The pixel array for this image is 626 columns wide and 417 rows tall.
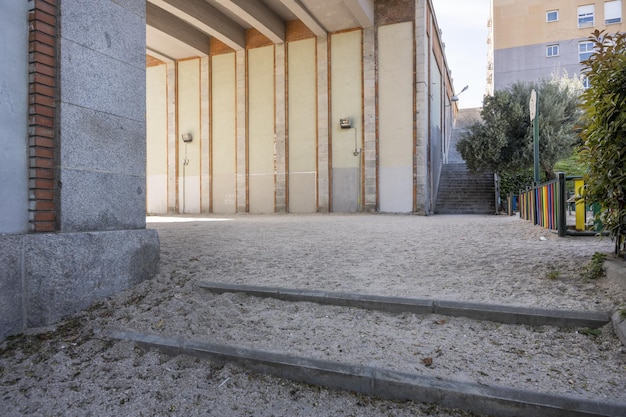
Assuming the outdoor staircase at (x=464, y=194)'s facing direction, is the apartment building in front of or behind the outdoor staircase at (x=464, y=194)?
behind

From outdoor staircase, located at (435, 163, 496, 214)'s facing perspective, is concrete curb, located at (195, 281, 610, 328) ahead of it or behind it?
ahead

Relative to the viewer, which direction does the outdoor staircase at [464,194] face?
toward the camera

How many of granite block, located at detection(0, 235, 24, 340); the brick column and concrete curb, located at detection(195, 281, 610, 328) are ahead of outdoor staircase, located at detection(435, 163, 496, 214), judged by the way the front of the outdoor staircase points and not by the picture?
3

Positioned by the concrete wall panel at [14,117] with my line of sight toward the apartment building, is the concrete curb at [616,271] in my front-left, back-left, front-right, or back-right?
front-right

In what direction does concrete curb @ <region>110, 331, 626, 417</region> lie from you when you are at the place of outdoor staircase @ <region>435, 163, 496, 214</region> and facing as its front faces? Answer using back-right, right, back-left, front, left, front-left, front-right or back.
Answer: front

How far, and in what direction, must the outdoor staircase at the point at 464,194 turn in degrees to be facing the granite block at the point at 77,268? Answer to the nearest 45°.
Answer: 0° — it already faces it

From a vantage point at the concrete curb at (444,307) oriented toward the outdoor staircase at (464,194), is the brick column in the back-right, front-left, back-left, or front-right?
back-left

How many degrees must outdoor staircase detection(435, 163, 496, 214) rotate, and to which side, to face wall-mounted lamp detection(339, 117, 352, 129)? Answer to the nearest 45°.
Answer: approximately 45° to its right

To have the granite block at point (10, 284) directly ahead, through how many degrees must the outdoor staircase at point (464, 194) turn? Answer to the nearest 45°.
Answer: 0° — it already faces it

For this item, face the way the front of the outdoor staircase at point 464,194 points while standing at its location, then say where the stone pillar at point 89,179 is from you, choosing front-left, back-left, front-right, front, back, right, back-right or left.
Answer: front

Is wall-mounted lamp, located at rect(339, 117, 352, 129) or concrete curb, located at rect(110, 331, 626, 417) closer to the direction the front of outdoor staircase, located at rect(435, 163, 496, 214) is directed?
the concrete curb

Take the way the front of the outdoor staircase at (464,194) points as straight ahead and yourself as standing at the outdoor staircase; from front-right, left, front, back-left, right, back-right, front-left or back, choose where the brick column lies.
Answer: front

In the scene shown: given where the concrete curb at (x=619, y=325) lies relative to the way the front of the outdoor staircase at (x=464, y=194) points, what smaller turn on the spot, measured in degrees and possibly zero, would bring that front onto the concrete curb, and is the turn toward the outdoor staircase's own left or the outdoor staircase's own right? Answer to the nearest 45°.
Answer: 0° — it already faces it

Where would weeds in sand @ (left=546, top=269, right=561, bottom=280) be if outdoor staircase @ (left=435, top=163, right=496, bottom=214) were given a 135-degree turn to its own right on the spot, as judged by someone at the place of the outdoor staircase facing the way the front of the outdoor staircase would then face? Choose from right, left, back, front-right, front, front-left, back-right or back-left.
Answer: back-left

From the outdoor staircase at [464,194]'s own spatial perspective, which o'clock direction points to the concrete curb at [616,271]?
The concrete curb is roughly at 12 o'clock from the outdoor staircase.
